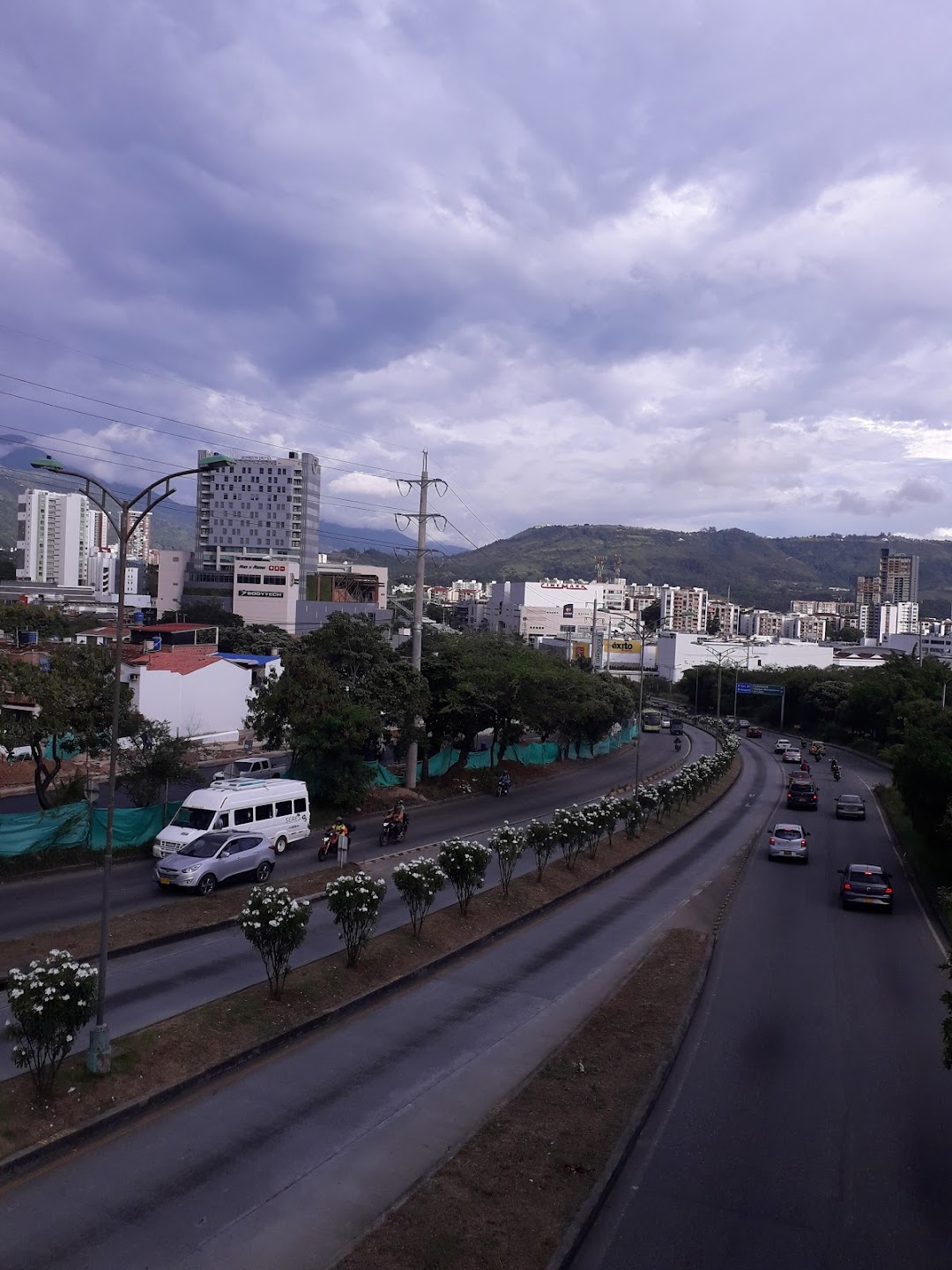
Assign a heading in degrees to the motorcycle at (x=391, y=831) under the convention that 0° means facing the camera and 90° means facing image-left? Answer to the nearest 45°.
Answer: approximately 45°

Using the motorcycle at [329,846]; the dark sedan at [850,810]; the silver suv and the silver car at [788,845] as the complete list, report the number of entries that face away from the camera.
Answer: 2

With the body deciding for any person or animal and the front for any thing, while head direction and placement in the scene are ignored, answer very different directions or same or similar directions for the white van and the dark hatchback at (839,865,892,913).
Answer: very different directions

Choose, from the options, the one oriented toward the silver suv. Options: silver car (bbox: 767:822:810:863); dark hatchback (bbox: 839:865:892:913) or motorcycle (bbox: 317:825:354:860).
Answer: the motorcycle

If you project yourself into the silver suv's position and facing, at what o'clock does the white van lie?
The white van is roughly at 5 o'clock from the silver suv.

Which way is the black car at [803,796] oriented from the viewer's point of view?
away from the camera

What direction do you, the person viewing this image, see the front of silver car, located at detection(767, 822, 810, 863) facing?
facing away from the viewer

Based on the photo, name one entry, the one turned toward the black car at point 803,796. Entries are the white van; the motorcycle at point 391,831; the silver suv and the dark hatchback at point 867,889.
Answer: the dark hatchback

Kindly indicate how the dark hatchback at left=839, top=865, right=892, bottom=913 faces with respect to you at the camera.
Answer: facing away from the viewer

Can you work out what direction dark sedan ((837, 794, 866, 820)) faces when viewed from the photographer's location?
facing away from the viewer

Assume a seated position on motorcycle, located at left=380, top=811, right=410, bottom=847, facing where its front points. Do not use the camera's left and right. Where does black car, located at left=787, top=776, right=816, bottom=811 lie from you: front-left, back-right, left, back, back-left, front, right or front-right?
back

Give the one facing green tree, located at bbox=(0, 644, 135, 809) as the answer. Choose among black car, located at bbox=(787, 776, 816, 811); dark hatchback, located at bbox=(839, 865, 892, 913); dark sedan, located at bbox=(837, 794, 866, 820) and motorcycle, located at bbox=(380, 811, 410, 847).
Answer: the motorcycle

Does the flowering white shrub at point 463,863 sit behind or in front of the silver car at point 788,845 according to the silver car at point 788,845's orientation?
behind

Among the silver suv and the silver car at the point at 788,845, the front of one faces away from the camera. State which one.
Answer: the silver car
